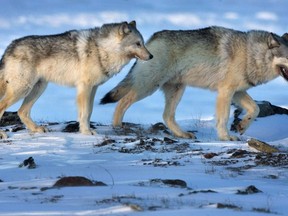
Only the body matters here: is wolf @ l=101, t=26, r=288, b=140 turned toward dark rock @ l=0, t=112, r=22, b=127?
no

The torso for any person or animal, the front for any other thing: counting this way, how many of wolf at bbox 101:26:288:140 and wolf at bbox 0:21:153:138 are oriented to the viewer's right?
2

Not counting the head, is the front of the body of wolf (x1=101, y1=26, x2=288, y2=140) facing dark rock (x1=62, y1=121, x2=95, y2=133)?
no

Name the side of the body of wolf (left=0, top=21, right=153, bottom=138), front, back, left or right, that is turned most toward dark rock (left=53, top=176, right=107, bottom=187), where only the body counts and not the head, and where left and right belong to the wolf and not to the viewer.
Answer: right

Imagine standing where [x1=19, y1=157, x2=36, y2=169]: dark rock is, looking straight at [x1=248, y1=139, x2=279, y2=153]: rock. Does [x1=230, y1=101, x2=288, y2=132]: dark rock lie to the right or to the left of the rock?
left

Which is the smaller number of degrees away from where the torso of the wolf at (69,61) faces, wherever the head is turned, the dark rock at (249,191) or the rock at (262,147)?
the rock

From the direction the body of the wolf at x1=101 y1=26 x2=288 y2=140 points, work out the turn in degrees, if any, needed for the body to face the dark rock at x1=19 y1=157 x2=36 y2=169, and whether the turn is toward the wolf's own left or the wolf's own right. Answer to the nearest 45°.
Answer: approximately 135° to the wolf's own right

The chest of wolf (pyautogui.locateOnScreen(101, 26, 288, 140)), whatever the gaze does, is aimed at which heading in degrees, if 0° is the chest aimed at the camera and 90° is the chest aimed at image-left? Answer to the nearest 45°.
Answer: approximately 270°

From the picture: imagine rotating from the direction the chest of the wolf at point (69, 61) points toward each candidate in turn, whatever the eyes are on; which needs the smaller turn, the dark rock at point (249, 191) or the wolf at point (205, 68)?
the wolf

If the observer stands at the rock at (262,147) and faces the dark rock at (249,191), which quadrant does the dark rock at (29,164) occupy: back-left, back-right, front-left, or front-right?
front-right

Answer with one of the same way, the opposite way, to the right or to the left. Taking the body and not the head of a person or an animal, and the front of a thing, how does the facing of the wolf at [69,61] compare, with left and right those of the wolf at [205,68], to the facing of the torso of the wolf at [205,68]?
the same way

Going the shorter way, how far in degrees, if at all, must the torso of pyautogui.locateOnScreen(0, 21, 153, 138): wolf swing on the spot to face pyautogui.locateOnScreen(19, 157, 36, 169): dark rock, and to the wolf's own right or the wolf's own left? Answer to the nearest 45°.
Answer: approximately 90° to the wolf's own right

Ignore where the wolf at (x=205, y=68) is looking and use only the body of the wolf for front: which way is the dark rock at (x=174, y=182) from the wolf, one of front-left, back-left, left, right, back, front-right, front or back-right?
right

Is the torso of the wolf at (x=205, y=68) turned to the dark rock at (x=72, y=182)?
no

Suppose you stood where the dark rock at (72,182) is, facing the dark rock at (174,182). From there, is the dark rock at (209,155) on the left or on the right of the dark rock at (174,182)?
left

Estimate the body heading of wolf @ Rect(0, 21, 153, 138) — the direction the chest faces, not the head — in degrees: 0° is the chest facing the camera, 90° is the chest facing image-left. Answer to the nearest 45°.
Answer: approximately 270°
